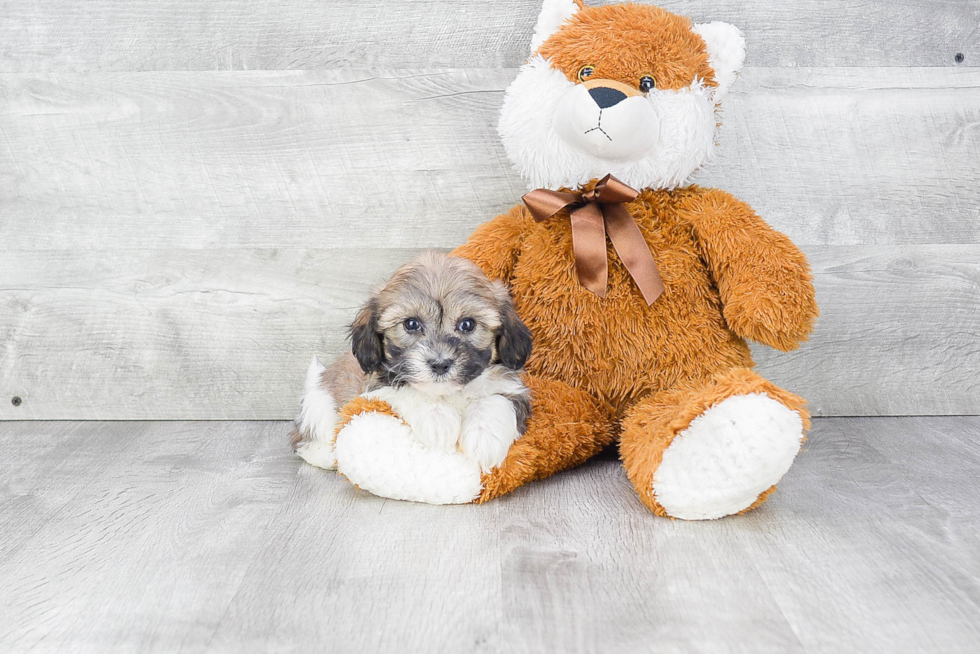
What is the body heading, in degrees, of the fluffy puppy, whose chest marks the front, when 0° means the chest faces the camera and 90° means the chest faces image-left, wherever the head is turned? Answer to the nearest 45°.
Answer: approximately 315°

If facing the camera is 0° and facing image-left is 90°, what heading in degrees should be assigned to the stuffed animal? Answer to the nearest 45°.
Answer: approximately 0°
